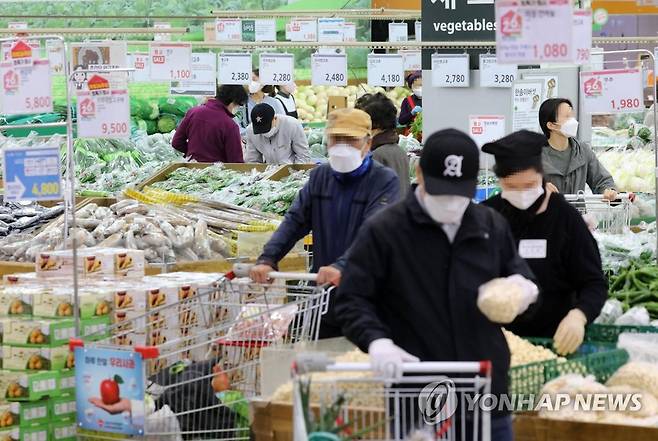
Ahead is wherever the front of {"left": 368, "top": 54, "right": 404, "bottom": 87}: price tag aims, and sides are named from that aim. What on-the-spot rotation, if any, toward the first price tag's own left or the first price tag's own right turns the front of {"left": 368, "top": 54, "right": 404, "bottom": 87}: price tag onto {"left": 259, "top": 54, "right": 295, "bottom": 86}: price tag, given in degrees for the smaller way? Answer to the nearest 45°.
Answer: approximately 90° to the first price tag's own right

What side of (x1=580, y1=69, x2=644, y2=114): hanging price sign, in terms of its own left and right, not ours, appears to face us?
front

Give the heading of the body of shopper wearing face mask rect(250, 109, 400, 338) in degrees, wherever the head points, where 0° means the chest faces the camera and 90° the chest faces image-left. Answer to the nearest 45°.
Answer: approximately 45°

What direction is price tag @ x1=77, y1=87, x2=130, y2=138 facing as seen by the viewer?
toward the camera

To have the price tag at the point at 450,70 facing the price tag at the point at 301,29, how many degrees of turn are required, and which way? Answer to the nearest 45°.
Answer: approximately 180°

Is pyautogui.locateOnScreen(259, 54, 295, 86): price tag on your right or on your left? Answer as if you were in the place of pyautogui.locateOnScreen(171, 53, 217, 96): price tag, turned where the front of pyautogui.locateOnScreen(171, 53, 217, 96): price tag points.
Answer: on your left

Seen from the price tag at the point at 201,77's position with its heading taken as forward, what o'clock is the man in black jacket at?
The man in black jacket is roughly at 12 o'clock from the price tag.

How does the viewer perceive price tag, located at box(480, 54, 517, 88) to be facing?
facing the viewer

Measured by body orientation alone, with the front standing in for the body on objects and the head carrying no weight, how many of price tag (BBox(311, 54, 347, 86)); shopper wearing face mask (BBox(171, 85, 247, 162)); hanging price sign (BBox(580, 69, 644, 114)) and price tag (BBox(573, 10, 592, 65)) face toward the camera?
3

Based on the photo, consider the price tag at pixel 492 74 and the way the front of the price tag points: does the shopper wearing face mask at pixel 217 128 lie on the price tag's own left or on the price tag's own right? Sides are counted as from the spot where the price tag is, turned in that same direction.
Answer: on the price tag's own right
